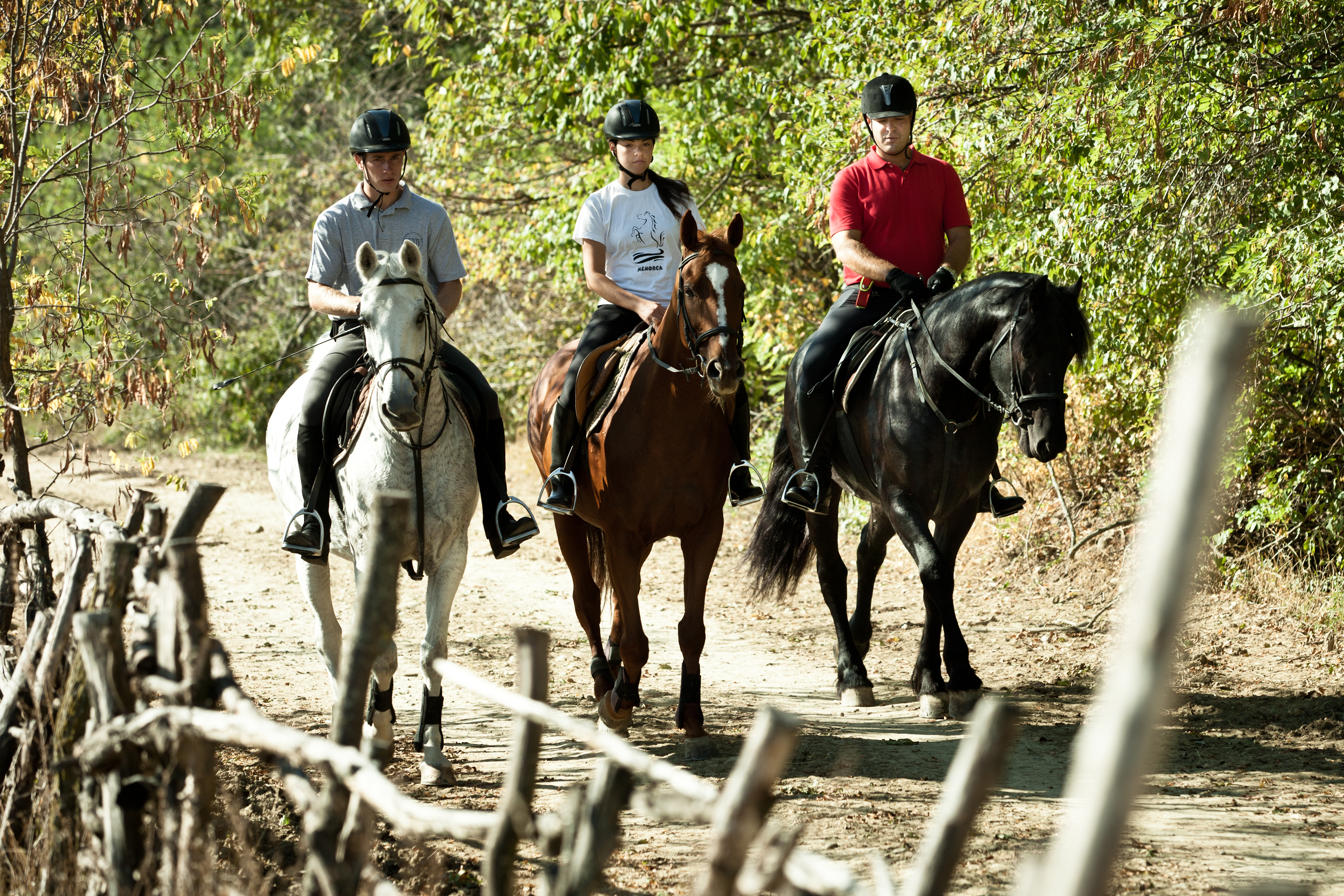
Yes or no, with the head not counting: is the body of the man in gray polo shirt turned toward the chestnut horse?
no

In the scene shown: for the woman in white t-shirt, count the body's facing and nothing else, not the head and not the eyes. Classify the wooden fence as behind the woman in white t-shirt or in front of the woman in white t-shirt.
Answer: in front

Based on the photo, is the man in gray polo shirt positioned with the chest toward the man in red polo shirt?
no

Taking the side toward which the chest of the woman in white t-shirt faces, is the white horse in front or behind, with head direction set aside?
in front

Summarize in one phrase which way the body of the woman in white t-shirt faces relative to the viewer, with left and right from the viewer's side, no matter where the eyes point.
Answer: facing the viewer

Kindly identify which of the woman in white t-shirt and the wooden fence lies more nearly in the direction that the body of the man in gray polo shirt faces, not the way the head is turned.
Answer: the wooden fence

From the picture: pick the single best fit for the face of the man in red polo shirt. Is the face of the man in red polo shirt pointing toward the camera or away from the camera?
toward the camera

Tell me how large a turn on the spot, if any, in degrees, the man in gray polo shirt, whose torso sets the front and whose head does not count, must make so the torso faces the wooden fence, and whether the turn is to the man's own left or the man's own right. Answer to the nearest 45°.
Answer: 0° — they already face it

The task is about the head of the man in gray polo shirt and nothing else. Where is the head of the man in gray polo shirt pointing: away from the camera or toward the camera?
toward the camera

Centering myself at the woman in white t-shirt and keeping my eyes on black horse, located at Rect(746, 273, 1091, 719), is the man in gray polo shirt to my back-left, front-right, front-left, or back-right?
back-right

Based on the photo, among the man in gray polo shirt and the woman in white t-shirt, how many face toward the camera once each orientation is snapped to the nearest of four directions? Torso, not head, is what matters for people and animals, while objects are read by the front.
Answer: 2

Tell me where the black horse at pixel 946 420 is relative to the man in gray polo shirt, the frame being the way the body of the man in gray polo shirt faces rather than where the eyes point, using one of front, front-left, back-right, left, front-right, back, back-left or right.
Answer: left

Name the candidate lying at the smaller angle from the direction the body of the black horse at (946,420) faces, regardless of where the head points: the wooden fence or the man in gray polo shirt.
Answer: the wooden fence

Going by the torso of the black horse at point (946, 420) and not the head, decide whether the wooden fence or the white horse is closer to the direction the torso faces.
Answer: the wooden fence

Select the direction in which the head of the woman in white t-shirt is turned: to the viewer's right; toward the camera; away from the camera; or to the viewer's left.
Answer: toward the camera

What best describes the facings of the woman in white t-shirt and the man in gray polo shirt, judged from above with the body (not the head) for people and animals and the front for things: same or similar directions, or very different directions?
same or similar directions
